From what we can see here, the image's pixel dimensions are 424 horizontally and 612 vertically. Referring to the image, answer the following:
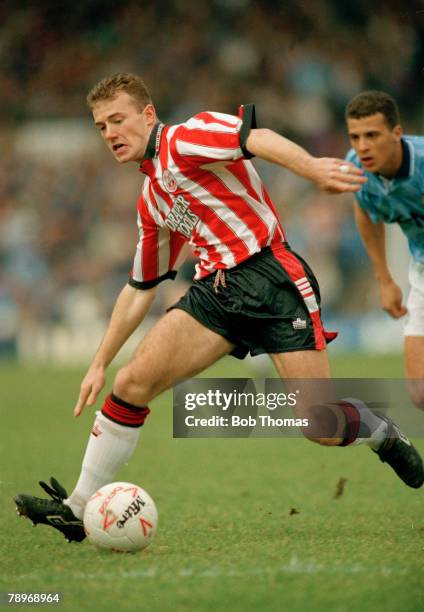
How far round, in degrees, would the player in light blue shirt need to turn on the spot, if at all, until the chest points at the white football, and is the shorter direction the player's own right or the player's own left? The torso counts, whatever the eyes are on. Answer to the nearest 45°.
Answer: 0° — they already face it
